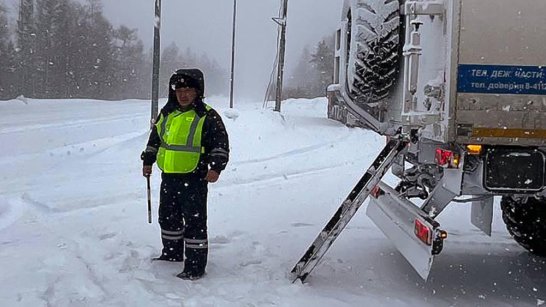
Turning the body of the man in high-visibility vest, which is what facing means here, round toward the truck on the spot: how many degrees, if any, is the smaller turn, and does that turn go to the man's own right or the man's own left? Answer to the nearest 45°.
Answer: approximately 90° to the man's own left

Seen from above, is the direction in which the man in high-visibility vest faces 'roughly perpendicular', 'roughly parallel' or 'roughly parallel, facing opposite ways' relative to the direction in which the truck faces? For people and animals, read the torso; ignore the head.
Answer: roughly parallel, facing opposite ways

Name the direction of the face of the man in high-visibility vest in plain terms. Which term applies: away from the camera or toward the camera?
toward the camera

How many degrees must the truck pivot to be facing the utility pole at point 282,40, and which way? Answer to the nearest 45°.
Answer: approximately 45° to its left

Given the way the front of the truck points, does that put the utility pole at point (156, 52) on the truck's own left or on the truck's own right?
on the truck's own left

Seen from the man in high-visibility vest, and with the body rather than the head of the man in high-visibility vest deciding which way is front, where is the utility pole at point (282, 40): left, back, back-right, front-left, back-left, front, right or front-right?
back-right

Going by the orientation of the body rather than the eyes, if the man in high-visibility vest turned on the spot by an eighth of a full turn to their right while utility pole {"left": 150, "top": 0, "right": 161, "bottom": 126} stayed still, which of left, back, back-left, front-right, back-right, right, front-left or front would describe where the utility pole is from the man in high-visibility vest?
right

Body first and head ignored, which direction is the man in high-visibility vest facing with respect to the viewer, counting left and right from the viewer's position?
facing the viewer and to the left of the viewer

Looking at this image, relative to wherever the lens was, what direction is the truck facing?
facing away from the viewer and to the right of the viewer
